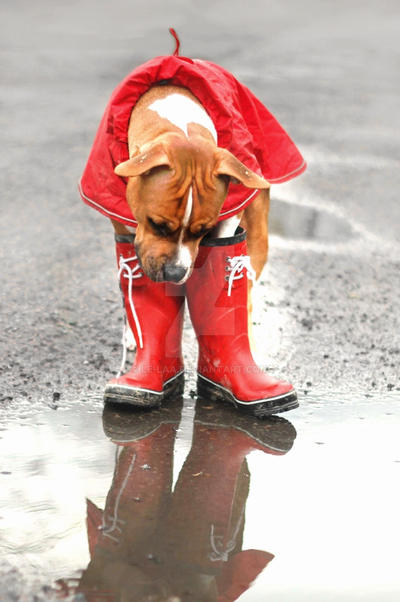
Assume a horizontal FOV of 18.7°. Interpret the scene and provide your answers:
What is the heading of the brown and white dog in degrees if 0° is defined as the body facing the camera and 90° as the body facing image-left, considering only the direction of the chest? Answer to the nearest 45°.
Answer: approximately 0°
